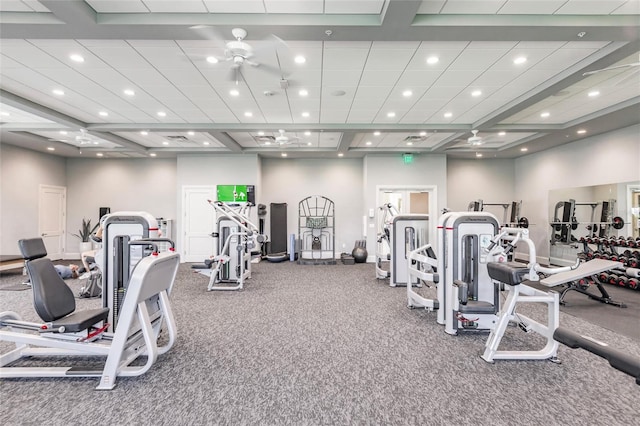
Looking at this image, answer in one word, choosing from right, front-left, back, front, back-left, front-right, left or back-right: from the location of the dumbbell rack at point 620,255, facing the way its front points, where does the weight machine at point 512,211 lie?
right

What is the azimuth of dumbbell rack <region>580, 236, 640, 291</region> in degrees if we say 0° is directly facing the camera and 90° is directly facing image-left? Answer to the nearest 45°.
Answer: approximately 45°

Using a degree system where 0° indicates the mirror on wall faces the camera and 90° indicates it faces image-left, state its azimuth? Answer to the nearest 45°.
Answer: approximately 45°

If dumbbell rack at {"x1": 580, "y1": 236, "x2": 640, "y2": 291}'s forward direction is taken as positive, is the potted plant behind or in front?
in front
